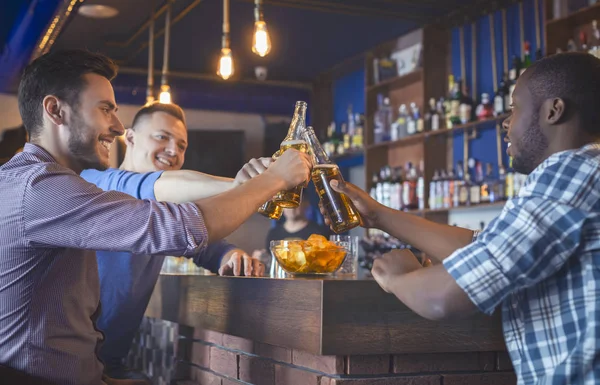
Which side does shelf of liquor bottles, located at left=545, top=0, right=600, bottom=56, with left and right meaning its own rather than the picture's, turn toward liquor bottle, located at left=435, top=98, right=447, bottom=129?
right

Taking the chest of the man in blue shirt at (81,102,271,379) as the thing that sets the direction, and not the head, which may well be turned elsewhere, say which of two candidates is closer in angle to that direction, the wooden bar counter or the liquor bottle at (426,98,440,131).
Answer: the wooden bar counter

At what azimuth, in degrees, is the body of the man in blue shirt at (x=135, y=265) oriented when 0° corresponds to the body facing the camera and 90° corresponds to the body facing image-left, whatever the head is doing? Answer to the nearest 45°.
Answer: approximately 315°

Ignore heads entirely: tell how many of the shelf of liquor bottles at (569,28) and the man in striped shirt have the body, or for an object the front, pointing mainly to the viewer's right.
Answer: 1

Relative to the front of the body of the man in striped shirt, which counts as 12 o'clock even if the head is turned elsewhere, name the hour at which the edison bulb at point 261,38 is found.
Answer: The edison bulb is roughly at 10 o'clock from the man in striped shirt.

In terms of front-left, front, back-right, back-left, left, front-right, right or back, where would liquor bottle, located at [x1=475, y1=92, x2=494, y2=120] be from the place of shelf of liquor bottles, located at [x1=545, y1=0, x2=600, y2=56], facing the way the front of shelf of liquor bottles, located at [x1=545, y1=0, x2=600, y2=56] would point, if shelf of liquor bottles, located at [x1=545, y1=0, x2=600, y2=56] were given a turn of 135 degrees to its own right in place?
front-left

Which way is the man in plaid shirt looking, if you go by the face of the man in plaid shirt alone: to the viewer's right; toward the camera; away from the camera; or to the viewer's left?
to the viewer's left

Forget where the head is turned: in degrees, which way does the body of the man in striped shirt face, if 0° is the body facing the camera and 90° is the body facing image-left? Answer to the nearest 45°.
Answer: approximately 270°

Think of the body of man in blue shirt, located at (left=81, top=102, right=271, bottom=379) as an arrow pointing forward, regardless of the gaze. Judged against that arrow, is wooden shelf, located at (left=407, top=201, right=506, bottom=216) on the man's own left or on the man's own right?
on the man's own left

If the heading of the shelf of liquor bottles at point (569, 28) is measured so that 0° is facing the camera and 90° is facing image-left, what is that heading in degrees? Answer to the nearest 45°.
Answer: approximately 45°

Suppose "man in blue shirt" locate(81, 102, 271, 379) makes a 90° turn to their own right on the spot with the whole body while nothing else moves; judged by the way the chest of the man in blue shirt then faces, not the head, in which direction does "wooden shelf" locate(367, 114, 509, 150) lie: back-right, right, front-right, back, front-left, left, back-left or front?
back
